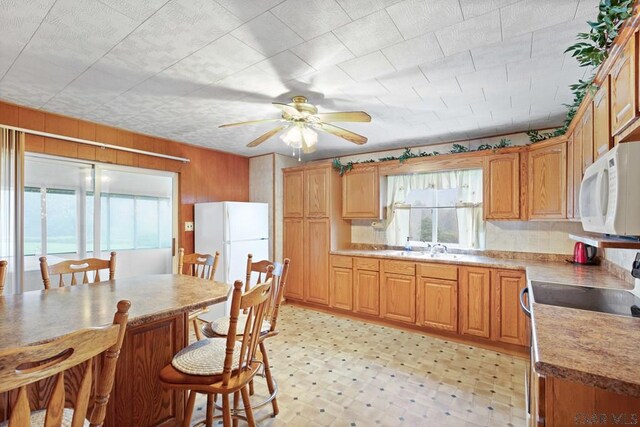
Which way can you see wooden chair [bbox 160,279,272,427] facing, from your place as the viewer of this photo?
facing away from the viewer and to the left of the viewer

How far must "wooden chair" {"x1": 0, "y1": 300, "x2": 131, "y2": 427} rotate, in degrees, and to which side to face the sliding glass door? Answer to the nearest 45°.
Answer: approximately 45° to its right

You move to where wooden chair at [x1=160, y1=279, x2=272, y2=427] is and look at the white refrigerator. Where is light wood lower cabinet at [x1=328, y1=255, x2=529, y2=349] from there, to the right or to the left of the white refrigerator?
right

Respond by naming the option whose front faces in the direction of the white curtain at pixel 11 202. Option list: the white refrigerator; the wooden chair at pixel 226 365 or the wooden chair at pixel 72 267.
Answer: the wooden chair at pixel 226 365

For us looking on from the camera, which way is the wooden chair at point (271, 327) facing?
facing to the left of the viewer

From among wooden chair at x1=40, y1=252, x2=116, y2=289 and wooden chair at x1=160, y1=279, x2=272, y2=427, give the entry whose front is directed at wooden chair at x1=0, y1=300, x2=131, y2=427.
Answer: wooden chair at x1=40, y1=252, x2=116, y2=289

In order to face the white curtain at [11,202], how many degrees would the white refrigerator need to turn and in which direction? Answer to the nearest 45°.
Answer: approximately 90° to its right

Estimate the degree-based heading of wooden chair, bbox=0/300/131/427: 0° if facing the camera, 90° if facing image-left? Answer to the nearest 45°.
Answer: approximately 135°

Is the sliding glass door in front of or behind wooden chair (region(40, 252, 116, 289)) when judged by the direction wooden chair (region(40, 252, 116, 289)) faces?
behind
